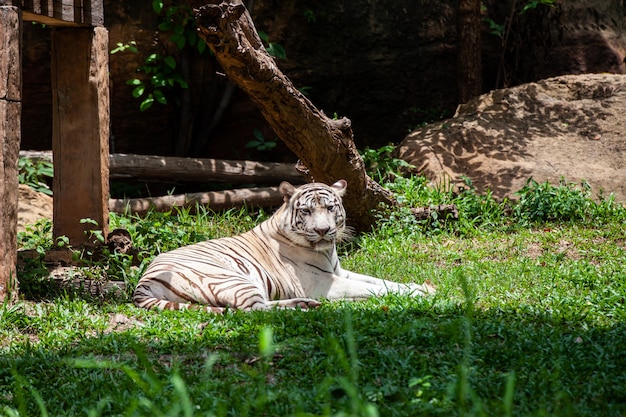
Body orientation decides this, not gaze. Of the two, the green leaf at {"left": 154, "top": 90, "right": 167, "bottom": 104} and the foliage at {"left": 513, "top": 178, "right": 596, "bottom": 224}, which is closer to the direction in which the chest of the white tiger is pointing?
the foliage

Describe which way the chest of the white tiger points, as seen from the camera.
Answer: to the viewer's right

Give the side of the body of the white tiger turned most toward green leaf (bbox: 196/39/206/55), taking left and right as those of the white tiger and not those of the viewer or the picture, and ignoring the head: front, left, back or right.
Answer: left

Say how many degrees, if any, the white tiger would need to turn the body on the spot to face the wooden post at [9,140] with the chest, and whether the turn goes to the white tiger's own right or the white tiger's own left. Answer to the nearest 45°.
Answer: approximately 180°

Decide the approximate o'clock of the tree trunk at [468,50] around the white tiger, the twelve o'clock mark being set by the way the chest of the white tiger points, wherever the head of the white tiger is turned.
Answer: The tree trunk is roughly at 10 o'clock from the white tiger.

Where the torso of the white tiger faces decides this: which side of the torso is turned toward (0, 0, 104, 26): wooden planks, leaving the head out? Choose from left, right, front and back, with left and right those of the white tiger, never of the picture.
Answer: back

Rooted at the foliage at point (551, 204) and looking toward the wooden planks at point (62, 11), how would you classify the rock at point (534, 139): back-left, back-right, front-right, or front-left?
back-right

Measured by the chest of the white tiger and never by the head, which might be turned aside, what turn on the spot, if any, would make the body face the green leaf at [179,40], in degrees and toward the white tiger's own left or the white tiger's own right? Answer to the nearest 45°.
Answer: approximately 90° to the white tiger's own left

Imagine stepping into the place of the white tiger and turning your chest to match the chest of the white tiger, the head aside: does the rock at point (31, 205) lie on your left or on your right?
on your left

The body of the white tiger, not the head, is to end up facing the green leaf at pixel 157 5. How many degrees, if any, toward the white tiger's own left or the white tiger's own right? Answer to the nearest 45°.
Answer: approximately 90° to the white tiger's own left

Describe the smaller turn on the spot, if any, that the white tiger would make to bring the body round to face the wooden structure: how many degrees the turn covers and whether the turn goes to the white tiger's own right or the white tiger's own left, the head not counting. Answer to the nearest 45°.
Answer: approximately 135° to the white tiger's own left

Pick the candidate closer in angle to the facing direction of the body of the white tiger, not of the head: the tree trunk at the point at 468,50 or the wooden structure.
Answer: the tree trunk

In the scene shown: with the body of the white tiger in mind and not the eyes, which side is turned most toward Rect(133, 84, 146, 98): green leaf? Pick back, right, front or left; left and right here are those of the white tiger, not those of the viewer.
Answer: left
